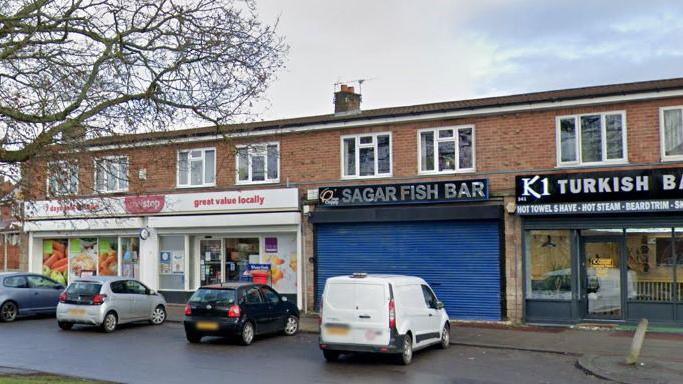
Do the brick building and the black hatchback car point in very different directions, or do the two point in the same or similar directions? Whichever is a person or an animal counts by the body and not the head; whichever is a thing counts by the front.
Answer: very different directions

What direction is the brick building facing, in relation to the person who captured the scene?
facing the viewer and to the left of the viewer

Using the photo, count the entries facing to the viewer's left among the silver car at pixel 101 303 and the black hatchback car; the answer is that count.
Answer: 0

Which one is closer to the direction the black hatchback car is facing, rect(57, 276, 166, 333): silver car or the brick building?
the brick building

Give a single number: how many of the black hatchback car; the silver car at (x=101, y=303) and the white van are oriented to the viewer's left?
0

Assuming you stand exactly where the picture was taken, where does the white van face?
facing away from the viewer and to the right of the viewer

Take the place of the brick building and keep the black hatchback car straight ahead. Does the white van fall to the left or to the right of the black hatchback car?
left

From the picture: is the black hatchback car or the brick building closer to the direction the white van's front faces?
the brick building

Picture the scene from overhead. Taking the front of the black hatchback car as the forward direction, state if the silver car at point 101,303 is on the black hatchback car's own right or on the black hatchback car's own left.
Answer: on the black hatchback car's own left

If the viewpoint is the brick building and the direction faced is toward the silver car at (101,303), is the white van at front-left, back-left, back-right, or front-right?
front-left

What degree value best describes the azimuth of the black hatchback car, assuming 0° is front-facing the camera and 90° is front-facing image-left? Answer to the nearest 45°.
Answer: approximately 225°
